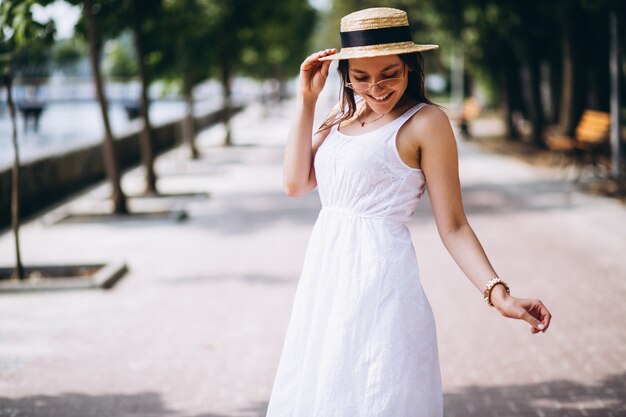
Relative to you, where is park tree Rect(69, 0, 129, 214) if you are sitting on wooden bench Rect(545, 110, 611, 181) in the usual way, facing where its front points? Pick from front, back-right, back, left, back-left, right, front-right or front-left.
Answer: front

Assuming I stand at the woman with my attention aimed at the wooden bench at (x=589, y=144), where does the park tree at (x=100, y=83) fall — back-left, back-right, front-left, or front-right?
front-left

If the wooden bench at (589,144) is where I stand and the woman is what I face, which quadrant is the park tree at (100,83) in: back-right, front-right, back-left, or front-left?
front-right

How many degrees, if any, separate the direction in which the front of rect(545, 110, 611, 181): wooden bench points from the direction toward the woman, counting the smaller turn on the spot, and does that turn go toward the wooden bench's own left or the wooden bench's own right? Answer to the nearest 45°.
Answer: approximately 45° to the wooden bench's own left

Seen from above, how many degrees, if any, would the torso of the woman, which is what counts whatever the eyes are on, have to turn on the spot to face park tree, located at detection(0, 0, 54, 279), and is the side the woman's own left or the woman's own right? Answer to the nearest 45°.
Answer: approximately 90° to the woman's own right

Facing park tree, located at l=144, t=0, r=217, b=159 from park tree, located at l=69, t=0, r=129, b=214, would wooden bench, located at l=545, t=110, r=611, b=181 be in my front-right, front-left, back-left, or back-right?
front-right

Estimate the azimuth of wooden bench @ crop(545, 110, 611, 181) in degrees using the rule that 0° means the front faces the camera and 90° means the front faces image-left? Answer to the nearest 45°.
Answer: approximately 45°

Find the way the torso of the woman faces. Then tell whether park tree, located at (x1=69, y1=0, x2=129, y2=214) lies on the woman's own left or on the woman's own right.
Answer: on the woman's own right

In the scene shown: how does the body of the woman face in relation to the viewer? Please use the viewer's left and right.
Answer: facing the viewer and to the left of the viewer

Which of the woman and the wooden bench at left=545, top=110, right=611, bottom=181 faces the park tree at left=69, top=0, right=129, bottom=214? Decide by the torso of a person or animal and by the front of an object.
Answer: the wooden bench

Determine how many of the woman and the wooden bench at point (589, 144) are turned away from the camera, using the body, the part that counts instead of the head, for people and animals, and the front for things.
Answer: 0

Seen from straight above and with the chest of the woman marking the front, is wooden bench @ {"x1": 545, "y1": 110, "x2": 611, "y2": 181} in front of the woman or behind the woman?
behind
